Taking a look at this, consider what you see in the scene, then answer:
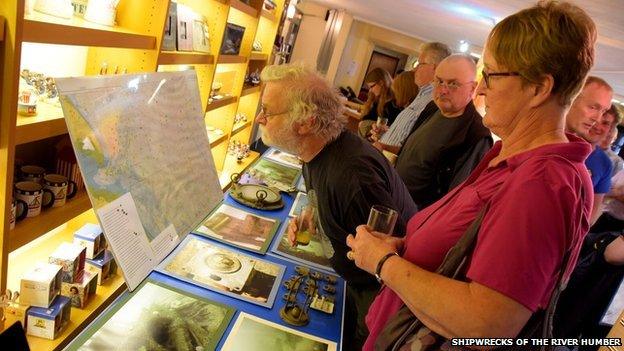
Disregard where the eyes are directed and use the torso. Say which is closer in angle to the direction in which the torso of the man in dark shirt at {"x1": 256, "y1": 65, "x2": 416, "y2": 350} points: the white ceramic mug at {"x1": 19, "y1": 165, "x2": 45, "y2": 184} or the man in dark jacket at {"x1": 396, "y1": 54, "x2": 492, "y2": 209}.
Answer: the white ceramic mug

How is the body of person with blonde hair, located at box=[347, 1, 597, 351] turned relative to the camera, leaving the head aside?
to the viewer's left

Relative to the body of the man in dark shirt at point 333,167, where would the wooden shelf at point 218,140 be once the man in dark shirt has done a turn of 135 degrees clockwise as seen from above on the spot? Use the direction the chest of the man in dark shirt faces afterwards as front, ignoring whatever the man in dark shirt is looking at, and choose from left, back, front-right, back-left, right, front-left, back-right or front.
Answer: left

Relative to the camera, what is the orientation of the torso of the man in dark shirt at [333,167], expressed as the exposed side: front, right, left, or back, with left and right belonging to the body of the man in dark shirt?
left

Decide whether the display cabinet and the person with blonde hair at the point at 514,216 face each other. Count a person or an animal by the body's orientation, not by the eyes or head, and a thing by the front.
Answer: yes

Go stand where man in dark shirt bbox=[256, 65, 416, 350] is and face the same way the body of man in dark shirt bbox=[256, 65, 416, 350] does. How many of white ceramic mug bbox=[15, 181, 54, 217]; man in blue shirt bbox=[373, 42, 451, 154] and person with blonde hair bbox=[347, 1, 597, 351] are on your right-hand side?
1

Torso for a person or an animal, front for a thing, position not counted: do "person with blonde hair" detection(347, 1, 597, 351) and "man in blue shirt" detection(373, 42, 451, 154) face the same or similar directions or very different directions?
same or similar directions

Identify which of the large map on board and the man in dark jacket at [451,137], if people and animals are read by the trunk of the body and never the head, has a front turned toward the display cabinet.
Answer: the man in dark jacket

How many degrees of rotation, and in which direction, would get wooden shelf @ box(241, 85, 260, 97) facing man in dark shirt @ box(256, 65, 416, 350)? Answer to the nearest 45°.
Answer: approximately 45° to its right

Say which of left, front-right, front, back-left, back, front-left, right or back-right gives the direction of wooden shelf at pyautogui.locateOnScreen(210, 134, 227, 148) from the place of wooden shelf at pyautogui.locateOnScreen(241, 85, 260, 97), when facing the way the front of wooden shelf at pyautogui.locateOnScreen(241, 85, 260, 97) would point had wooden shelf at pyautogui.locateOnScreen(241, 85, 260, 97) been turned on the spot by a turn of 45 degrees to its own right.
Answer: front

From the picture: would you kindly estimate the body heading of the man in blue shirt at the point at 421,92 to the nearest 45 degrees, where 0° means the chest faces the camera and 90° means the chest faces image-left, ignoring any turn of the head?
approximately 90°

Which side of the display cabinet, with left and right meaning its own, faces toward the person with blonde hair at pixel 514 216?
front

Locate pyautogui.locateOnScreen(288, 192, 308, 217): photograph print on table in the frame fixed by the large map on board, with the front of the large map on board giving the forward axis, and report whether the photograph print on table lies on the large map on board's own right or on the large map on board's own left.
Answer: on the large map on board's own left

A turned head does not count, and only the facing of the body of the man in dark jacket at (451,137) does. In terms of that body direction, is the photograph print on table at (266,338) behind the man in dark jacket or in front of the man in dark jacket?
in front

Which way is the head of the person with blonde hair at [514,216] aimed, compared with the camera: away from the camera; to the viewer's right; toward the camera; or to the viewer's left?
to the viewer's left

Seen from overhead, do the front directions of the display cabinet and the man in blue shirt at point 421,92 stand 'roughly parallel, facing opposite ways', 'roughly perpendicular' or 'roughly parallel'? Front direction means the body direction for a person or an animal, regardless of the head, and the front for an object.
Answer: roughly parallel, facing opposite ways

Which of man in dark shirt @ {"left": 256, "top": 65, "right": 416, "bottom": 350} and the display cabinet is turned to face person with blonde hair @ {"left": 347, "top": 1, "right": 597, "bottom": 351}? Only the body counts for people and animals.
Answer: the display cabinet

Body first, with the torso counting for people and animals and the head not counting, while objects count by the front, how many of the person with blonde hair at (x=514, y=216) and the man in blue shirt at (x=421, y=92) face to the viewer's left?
2

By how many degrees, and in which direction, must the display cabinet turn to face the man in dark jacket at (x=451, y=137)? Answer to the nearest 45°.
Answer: approximately 45° to its left
